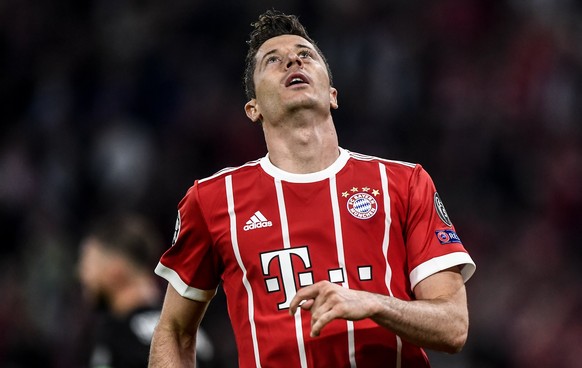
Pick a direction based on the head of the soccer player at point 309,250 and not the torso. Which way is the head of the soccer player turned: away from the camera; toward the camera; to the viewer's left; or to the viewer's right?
toward the camera

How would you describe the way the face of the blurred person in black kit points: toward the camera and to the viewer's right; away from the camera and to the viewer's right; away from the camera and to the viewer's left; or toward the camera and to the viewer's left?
toward the camera and to the viewer's left

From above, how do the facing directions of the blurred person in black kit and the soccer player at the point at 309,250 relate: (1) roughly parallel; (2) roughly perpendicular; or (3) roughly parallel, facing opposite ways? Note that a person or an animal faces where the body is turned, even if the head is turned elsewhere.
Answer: roughly perpendicular

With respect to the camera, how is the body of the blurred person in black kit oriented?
to the viewer's left

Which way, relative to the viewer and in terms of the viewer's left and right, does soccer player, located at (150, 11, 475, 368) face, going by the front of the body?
facing the viewer

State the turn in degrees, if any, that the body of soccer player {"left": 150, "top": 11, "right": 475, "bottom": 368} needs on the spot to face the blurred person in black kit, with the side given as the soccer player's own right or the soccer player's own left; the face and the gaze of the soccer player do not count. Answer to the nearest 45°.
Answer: approximately 135° to the soccer player's own right
